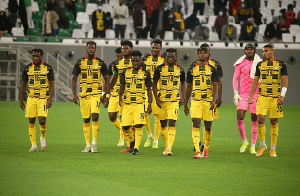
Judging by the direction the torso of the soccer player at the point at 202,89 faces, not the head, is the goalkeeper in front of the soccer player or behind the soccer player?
behind

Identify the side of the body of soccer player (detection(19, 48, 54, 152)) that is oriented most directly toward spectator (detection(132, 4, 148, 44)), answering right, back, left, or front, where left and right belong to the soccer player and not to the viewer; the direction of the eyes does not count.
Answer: back

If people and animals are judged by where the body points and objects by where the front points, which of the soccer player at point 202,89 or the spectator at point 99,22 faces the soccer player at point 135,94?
the spectator

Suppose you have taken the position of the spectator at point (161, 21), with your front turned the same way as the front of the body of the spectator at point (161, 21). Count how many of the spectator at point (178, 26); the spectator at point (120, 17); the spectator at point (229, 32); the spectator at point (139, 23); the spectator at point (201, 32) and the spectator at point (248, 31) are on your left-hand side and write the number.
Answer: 4

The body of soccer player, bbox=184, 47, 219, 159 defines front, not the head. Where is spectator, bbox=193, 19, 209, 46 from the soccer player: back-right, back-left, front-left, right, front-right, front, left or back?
back

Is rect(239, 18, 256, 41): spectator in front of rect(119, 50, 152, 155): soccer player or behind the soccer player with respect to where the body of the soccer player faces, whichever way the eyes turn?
behind

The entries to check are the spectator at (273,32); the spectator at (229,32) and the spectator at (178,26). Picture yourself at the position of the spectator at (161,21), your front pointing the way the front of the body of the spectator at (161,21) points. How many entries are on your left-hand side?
3

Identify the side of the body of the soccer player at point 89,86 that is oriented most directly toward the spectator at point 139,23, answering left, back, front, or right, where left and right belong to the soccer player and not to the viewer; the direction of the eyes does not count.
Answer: back
